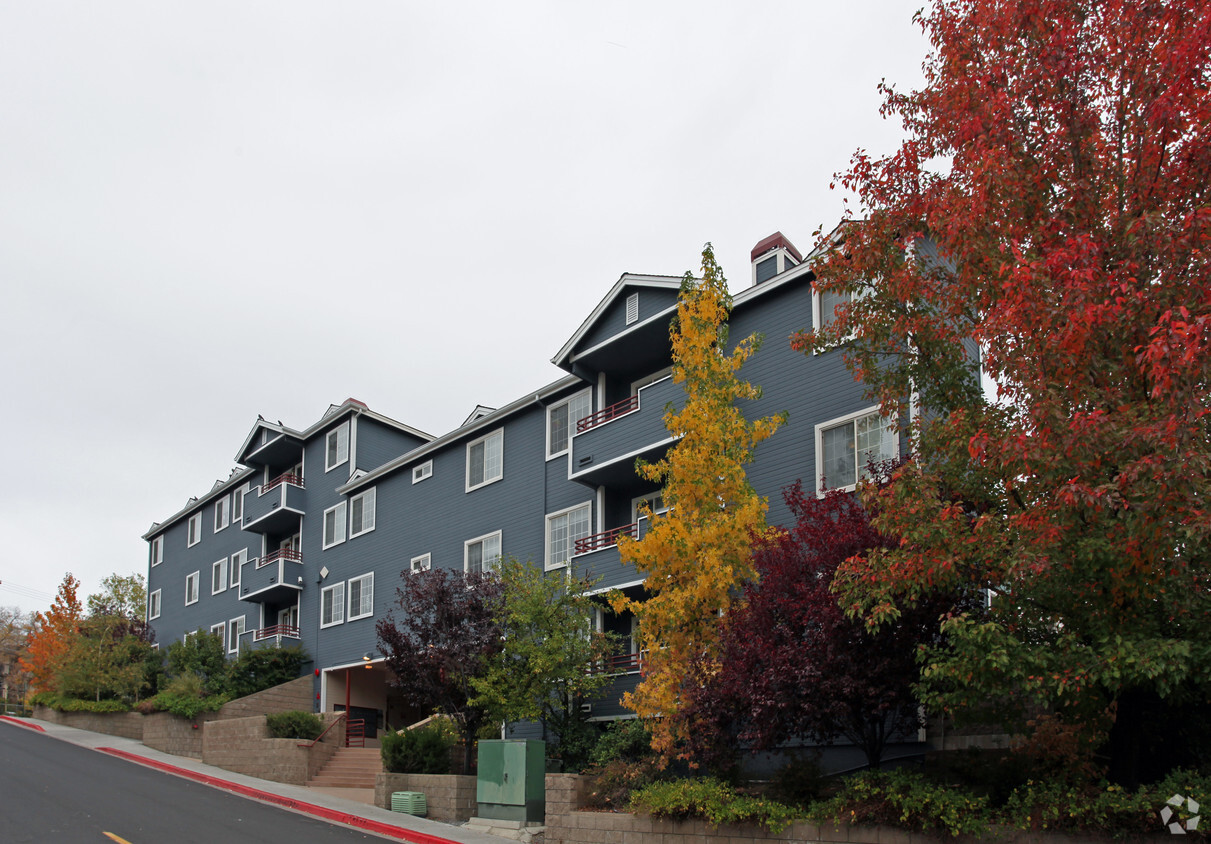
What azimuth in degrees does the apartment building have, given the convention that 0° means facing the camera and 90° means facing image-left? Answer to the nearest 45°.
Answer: approximately 45°

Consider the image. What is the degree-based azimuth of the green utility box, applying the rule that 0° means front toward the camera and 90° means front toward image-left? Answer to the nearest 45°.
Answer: approximately 45°

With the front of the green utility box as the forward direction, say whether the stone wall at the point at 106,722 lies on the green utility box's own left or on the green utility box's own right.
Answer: on the green utility box's own right

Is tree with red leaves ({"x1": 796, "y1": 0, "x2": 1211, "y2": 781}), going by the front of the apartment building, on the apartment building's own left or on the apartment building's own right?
on the apartment building's own left

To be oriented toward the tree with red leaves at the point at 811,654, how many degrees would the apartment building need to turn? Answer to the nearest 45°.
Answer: approximately 45° to its left
